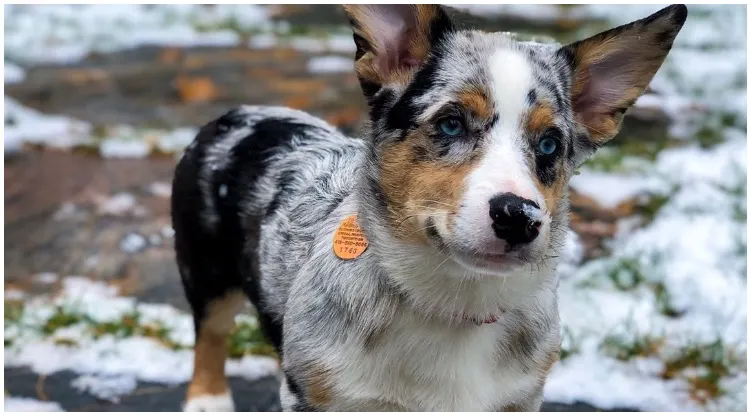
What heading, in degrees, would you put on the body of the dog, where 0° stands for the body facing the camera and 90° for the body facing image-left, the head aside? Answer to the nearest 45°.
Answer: approximately 315°
